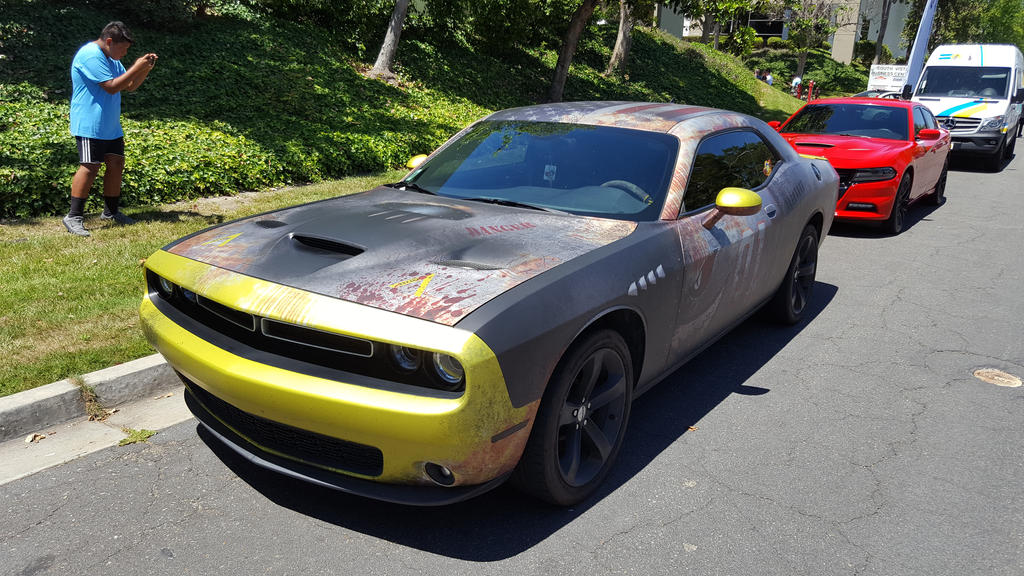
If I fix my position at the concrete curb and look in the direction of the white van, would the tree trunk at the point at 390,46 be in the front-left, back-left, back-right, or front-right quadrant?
front-left

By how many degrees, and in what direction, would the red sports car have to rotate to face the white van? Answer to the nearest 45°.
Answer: approximately 135° to its right

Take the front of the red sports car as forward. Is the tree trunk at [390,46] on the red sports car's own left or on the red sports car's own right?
on the red sports car's own right

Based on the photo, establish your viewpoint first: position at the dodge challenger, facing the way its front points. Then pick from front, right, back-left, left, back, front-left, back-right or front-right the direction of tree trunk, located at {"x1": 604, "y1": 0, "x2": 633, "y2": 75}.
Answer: back-right

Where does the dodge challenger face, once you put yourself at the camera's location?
facing the viewer and to the left of the viewer

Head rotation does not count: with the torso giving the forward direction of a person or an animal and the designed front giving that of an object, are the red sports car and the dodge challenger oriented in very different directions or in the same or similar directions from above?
same or similar directions

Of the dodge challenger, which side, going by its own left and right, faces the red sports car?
back

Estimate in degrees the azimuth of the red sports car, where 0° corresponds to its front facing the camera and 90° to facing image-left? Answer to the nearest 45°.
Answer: approximately 45°

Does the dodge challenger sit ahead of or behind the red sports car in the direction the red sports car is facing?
ahead

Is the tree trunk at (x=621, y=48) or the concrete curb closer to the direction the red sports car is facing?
the concrete curb

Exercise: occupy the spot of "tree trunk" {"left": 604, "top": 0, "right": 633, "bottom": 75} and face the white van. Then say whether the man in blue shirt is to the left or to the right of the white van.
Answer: right

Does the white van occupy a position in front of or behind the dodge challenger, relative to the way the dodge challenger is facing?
behind

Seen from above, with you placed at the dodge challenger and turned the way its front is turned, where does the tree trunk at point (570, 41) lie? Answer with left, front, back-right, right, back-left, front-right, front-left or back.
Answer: back-right

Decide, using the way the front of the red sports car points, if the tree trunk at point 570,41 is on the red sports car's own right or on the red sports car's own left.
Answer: on the red sports car's own right

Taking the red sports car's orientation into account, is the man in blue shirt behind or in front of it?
in front
